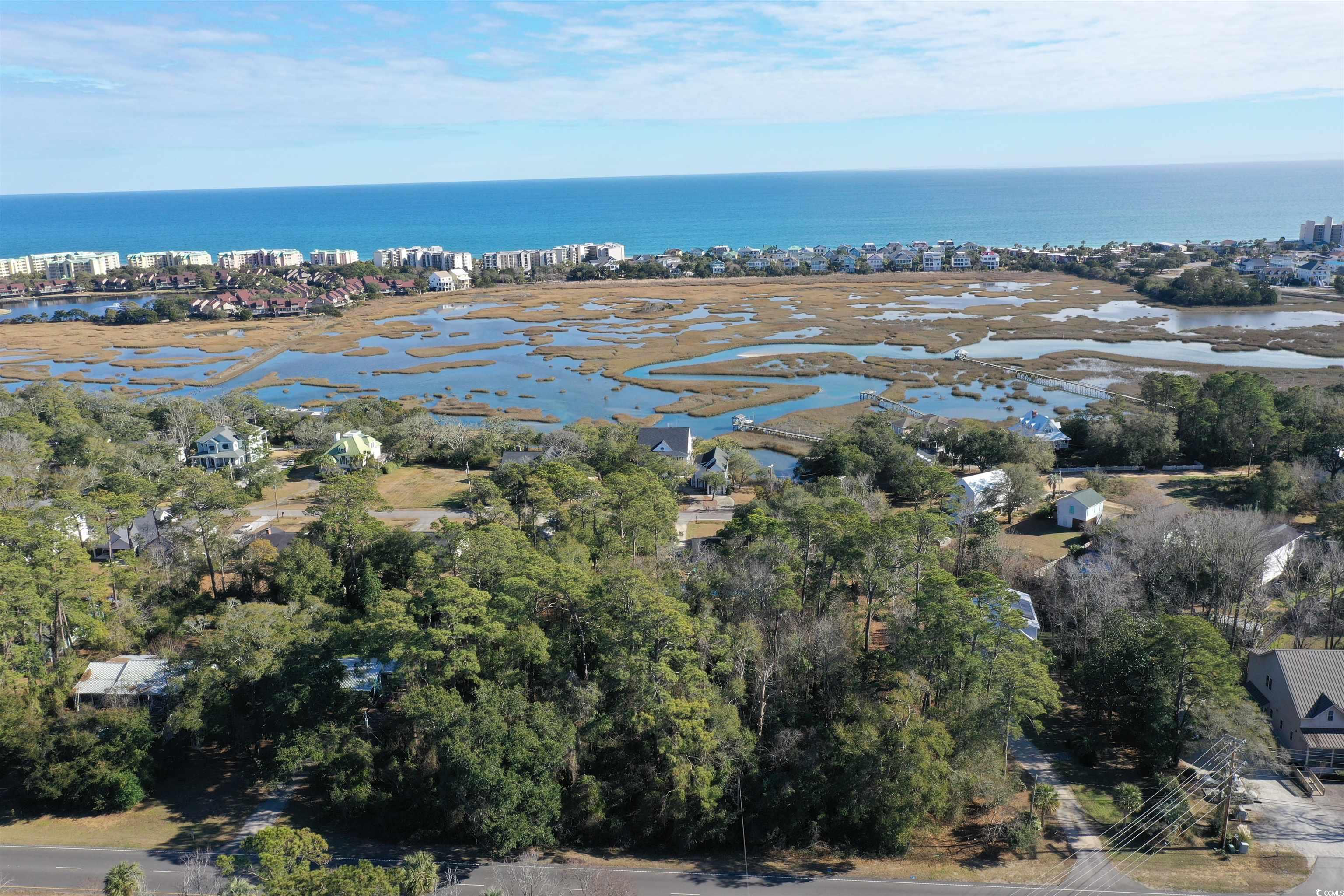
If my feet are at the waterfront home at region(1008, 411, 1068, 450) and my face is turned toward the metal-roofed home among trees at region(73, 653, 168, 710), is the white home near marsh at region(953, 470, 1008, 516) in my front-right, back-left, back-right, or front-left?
front-left

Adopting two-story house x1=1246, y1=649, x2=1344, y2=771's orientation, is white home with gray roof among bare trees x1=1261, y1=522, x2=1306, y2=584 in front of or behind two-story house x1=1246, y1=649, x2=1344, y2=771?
behind

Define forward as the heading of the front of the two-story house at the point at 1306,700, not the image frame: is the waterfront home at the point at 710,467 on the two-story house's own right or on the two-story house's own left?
on the two-story house's own right

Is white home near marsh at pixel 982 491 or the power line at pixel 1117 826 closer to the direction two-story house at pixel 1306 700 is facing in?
the power line

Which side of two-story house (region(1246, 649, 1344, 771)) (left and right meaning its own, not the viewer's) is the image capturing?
front

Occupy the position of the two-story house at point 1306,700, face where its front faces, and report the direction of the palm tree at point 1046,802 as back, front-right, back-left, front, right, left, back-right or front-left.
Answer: front-right

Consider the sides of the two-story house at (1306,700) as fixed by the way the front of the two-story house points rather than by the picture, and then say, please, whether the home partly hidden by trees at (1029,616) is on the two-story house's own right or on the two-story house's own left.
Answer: on the two-story house's own right

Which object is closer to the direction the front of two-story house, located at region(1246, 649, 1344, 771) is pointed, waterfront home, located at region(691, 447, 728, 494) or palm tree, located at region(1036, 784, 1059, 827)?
the palm tree

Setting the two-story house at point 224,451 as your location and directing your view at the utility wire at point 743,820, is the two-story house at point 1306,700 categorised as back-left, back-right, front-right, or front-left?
front-left

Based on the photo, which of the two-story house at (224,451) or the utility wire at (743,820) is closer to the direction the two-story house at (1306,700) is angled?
the utility wire

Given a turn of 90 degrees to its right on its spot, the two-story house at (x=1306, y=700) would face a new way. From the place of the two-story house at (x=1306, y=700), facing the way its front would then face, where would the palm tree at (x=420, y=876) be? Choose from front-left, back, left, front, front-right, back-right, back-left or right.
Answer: front-left
